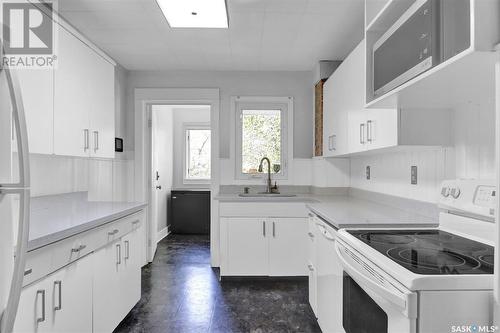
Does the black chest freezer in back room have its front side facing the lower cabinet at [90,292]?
yes

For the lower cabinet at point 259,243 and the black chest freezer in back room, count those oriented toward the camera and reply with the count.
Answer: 2

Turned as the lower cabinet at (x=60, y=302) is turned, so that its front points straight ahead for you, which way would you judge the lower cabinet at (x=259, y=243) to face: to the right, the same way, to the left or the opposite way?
to the right

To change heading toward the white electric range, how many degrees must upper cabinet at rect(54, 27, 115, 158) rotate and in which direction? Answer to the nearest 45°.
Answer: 0° — it already faces it

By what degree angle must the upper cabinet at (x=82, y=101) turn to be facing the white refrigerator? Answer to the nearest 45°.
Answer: approximately 45° to its right

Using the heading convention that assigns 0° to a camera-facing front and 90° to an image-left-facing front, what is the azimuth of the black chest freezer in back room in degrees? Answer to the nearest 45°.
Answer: approximately 0°

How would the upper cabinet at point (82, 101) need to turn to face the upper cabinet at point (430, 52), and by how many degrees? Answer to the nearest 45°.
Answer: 0° — it already faces it
